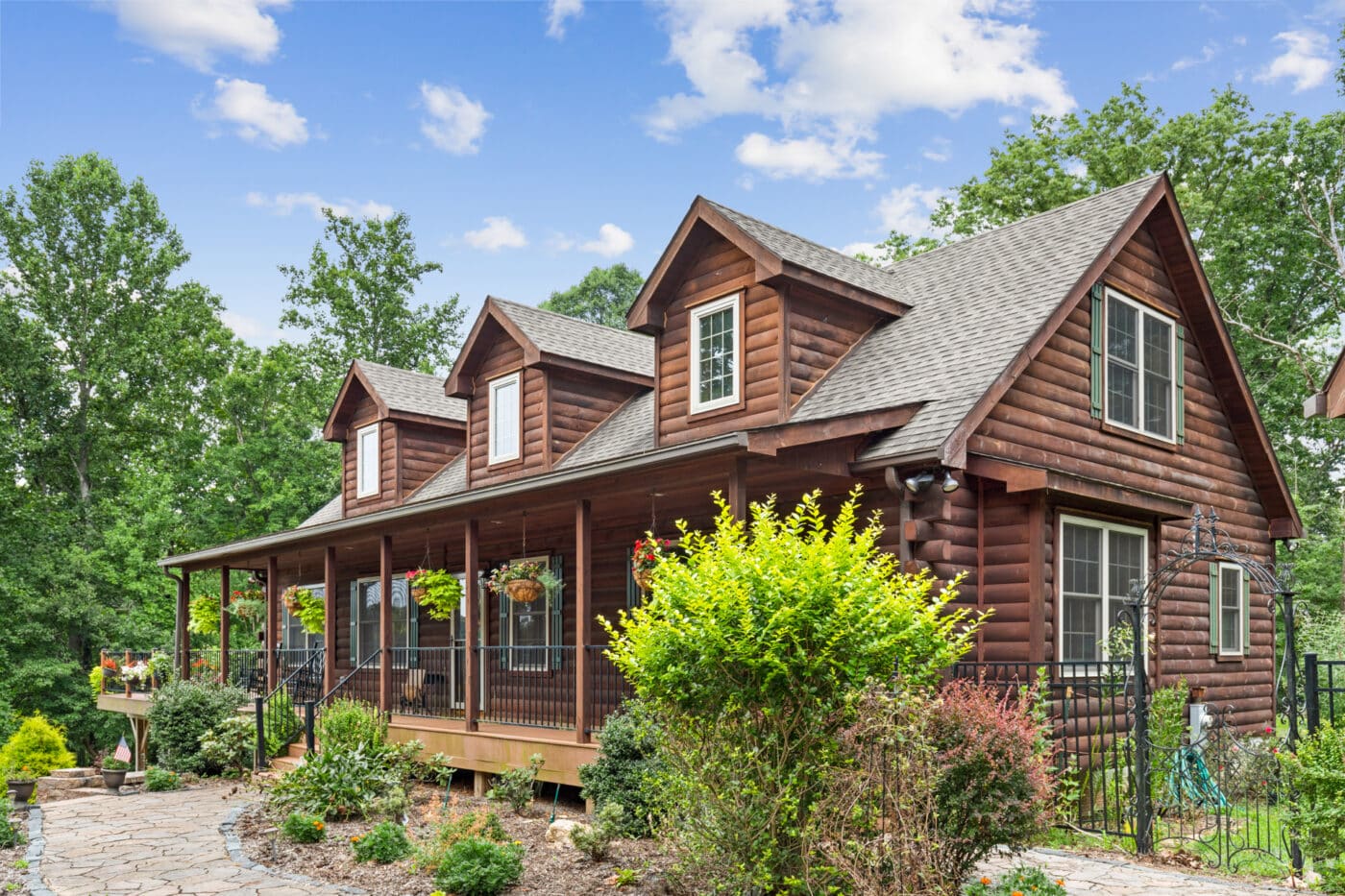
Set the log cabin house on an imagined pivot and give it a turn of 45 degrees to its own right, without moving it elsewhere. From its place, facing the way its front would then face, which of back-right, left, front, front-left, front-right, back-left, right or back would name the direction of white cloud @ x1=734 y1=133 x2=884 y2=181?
right

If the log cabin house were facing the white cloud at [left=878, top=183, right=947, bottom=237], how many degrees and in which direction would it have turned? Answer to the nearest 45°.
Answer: approximately 135° to its right

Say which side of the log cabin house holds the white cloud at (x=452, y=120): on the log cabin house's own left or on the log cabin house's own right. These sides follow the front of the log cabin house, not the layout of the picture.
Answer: on the log cabin house's own right

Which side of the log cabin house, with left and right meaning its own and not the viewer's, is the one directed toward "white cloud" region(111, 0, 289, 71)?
right

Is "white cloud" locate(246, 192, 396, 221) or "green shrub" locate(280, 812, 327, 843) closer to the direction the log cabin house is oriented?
the green shrub

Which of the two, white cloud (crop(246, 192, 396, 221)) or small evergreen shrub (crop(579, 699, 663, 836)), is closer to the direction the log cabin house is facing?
the small evergreen shrub

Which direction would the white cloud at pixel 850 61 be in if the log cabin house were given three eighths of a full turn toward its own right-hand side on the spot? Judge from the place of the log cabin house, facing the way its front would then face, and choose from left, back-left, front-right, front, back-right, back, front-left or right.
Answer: front

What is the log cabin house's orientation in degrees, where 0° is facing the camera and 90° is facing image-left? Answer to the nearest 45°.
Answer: approximately 45°
